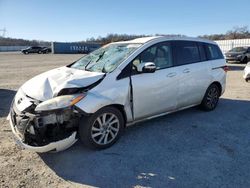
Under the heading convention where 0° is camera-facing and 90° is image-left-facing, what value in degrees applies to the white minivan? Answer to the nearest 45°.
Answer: approximately 45°

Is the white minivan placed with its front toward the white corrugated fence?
no

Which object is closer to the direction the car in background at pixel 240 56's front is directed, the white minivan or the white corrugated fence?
the white minivan

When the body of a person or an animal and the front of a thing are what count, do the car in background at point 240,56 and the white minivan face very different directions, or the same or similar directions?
same or similar directions

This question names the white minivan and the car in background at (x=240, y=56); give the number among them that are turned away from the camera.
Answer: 0
